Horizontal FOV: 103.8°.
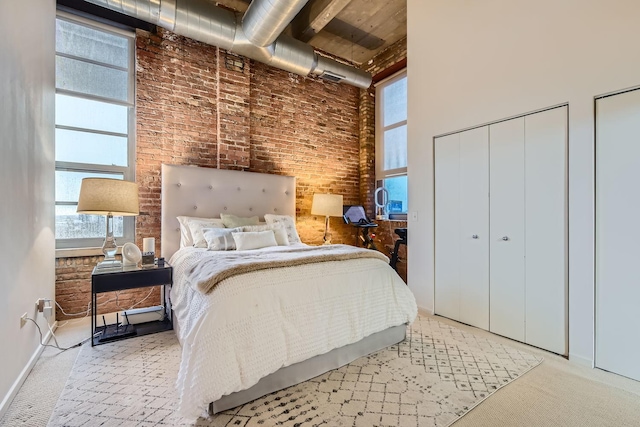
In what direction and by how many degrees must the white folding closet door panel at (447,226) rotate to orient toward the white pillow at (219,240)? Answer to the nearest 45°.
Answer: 0° — it already faces it

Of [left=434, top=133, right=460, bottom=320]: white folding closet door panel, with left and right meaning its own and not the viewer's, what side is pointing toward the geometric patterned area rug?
front

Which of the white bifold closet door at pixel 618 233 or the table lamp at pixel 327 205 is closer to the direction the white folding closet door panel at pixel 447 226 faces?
the table lamp

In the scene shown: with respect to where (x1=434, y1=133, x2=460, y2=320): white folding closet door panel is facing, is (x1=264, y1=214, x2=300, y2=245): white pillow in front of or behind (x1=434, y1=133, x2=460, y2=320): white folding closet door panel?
in front

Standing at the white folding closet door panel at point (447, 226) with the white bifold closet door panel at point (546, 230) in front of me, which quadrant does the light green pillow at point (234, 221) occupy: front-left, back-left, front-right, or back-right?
back-right

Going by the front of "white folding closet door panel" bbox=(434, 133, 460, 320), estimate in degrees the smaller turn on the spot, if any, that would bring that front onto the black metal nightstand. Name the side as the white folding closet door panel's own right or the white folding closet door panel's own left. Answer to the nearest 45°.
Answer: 0° — it already faces it

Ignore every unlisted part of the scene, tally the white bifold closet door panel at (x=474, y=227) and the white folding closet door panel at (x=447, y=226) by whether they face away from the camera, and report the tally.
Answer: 0

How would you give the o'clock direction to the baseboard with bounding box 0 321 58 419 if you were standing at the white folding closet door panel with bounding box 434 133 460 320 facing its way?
The baseboard is roughly at 12 o'clock from the white folding closet door panel.

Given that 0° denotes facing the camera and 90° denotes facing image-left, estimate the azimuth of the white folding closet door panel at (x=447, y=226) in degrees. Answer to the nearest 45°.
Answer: approximately 45°

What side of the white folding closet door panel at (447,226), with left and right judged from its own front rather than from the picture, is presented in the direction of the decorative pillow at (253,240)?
front

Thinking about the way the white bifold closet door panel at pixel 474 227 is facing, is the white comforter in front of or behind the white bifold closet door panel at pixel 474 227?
in front

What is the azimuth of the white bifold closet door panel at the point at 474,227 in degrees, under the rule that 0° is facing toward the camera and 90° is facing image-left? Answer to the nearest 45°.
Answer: approximately 45°

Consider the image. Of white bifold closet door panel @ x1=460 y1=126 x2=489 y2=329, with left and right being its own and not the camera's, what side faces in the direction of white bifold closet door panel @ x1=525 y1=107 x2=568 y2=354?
left
